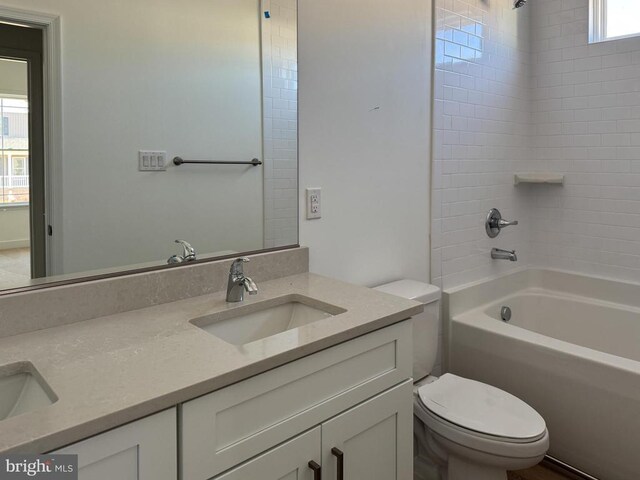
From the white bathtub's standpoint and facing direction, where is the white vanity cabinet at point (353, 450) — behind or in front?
in front

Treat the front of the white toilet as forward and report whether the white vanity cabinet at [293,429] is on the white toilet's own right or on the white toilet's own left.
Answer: on the white toilet's own right

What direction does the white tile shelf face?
toward the camera

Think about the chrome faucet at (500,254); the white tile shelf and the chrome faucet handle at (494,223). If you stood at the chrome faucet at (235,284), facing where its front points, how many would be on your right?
0

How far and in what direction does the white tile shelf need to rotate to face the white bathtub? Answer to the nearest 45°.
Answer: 0° — it already faces it

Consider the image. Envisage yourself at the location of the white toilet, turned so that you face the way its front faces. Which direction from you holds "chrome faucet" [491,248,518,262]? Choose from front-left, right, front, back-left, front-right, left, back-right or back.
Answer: back-left

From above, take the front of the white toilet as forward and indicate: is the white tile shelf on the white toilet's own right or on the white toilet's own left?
on the white toilet's own left

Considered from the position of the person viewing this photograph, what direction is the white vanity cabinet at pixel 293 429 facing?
facing the viewer and to the right of the viewer

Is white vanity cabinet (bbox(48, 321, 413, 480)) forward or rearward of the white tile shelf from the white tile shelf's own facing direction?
forward
